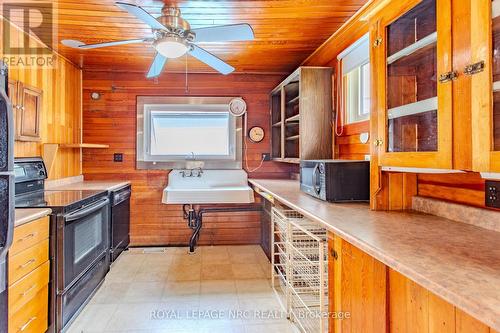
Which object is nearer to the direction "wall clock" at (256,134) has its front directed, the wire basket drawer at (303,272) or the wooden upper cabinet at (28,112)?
the wire basket drawer

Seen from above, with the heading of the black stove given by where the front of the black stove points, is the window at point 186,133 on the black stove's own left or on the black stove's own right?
on the black stove's own left

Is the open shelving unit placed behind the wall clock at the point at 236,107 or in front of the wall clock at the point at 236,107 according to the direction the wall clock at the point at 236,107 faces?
in front

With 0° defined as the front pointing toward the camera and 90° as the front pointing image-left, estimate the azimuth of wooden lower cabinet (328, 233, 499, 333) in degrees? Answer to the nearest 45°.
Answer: approximately 45°

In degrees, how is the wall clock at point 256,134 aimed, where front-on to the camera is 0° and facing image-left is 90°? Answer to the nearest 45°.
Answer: approximately 0°

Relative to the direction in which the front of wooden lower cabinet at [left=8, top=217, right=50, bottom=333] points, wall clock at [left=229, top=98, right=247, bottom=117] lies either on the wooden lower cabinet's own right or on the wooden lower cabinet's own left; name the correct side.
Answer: on the wooden lower cabinet's own left

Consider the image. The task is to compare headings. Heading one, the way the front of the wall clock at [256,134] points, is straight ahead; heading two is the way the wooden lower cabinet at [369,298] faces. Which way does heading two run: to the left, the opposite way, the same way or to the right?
to the right

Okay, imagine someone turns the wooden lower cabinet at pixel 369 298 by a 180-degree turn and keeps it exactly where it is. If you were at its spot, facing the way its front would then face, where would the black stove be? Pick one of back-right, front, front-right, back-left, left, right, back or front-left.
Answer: back-left
